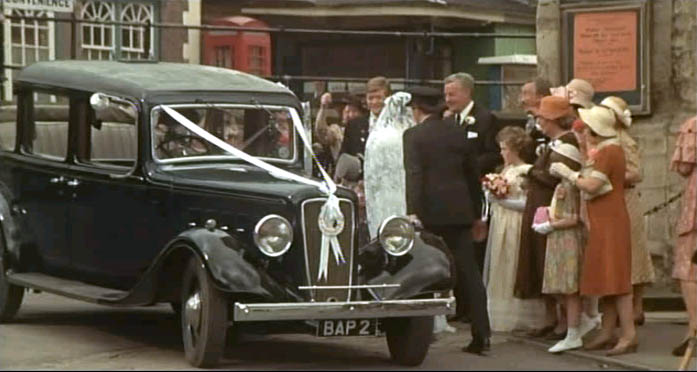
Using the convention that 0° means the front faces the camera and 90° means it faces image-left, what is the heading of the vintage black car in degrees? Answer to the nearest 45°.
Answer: approximately 315°

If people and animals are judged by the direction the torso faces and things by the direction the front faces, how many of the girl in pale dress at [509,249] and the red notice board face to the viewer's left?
1

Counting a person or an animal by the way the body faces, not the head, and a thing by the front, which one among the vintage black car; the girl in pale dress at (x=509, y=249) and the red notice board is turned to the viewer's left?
the girl in pale dress

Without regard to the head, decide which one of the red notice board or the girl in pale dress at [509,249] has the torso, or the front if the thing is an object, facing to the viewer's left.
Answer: the girl in pale dress

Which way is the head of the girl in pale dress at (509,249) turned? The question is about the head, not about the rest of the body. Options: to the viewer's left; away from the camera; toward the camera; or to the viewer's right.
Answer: to the viewer's left

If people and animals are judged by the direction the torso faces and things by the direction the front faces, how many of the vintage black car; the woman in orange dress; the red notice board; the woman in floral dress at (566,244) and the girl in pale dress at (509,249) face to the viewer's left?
3

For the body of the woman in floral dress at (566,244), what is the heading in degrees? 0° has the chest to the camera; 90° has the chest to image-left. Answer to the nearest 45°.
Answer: approximately 90°

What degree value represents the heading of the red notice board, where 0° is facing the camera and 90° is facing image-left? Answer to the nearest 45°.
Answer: approximately 0°

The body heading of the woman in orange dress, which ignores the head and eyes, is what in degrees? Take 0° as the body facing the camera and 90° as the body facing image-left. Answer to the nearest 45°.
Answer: approximately 90°

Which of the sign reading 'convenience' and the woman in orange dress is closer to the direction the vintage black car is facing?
the woman in orange dress

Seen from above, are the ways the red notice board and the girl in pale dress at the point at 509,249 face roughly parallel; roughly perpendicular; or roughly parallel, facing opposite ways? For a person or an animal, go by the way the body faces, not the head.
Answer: roughly perpendicular
